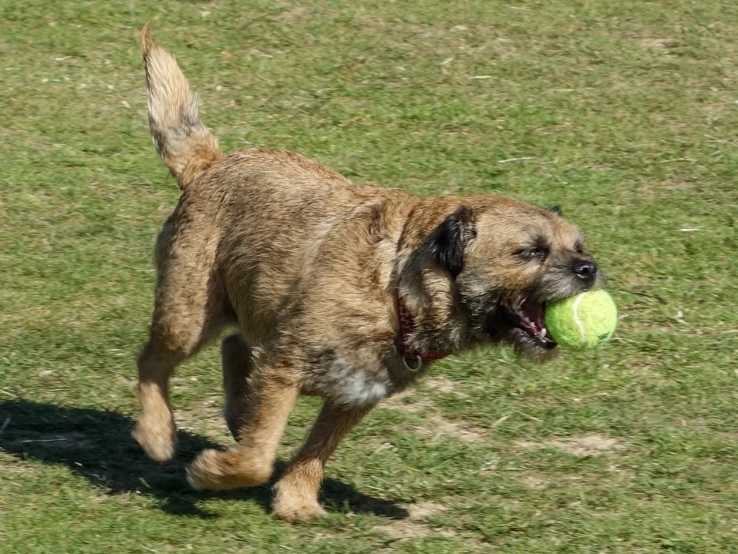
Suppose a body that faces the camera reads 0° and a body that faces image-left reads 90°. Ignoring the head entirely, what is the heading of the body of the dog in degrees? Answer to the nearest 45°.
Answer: approximately 315°
